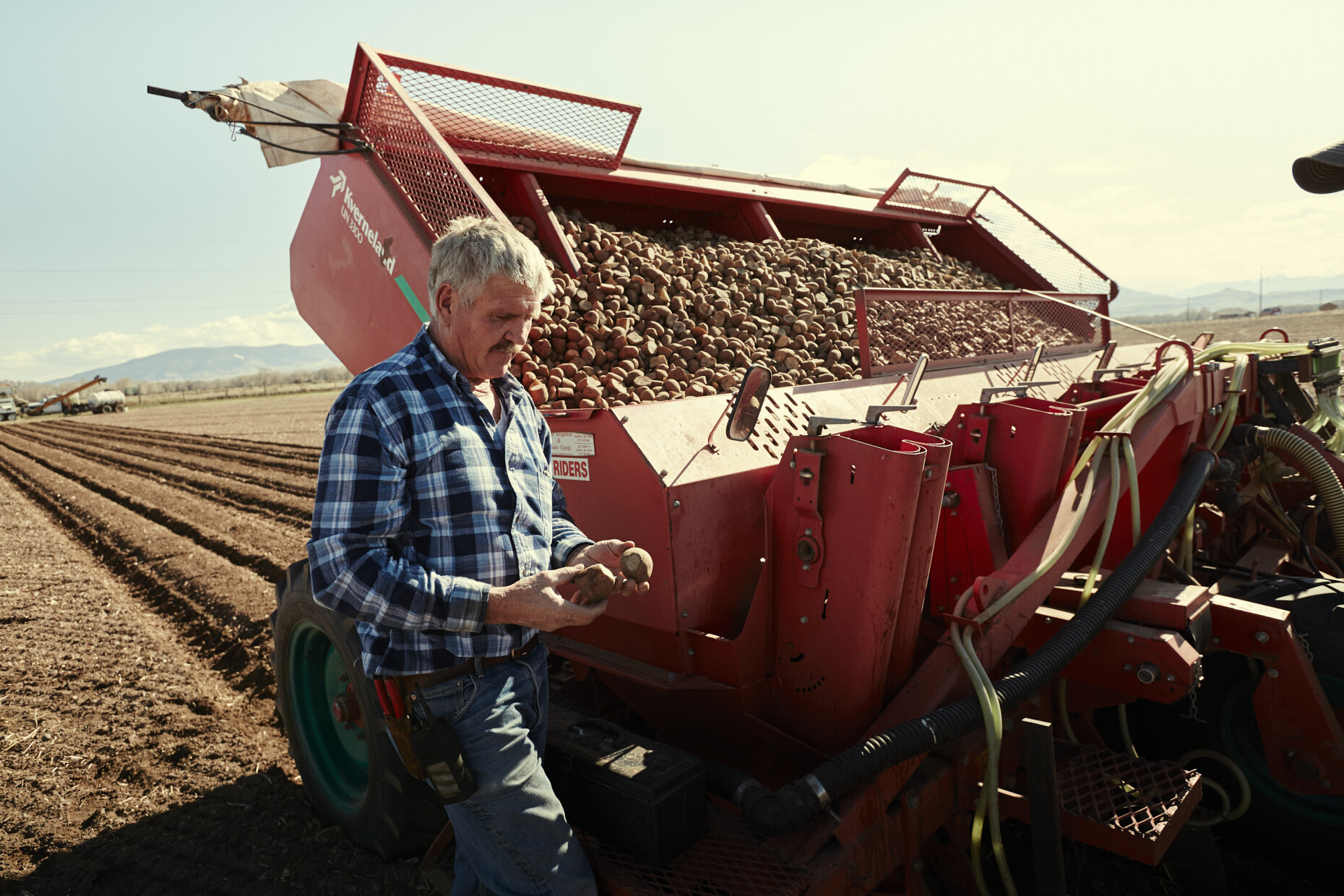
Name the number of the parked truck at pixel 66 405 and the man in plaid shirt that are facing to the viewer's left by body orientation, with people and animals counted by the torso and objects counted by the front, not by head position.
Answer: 1

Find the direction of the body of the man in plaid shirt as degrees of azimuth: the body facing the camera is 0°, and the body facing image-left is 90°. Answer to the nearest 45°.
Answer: approximately 315°

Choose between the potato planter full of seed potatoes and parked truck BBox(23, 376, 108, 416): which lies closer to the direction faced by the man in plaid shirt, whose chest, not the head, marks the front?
the potato planter full of seed potatoes

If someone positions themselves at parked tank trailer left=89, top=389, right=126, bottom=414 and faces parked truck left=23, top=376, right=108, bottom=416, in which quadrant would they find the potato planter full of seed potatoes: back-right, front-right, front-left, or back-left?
back-left

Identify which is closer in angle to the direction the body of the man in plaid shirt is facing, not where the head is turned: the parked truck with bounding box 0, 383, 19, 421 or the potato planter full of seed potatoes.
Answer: the potato planter full of seed potatoes

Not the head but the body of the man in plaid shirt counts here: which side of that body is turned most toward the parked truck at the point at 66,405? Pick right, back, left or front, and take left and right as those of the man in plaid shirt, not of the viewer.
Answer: back

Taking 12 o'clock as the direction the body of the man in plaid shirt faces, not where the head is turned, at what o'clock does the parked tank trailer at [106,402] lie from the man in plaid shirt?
The parked tank trailer is roughly at 7 o'clock from the man in plaid shirt.

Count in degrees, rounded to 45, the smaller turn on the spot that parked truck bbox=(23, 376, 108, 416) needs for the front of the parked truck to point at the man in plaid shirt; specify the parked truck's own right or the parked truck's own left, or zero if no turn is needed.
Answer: approximately 90° to the parked truck's own left

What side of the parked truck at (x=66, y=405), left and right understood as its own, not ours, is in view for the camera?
left

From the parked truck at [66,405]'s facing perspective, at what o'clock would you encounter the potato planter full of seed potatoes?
The potato planter full of seed potatoes is roughly at 9 o'clock from the parked truck.

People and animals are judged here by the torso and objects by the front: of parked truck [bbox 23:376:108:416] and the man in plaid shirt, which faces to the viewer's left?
the parked truck

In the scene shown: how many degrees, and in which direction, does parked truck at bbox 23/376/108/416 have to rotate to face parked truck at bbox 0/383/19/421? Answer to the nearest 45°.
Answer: approximately 45° to its left
